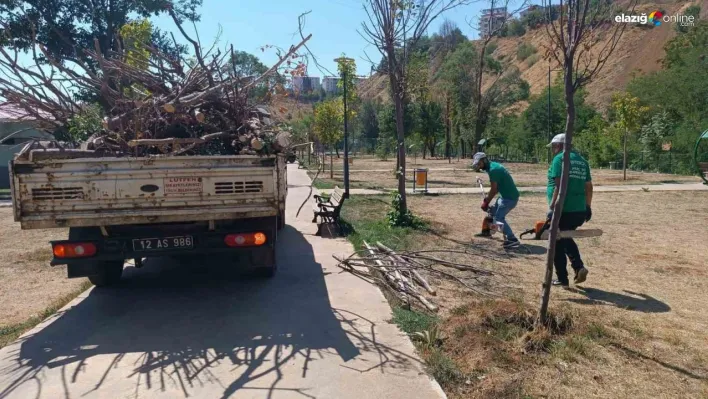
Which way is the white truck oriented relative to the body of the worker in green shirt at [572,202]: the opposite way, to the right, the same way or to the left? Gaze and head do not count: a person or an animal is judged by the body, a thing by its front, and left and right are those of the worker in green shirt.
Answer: the same way

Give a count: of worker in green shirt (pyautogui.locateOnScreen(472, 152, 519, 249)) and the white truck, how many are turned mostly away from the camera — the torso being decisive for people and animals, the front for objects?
1

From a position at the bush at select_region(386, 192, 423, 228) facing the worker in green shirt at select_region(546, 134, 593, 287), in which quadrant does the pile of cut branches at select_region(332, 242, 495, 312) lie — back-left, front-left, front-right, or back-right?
front-right

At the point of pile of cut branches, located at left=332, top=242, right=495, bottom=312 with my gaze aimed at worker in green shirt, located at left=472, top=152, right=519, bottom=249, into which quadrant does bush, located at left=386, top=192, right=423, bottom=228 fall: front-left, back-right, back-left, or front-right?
front-left

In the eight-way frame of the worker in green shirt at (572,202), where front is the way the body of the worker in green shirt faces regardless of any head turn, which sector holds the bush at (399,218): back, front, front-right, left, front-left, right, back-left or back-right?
front

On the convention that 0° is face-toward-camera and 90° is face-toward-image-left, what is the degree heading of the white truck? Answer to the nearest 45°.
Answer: approximately 180°

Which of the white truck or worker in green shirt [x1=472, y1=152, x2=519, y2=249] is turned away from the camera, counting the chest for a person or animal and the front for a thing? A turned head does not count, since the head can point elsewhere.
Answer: the white truck

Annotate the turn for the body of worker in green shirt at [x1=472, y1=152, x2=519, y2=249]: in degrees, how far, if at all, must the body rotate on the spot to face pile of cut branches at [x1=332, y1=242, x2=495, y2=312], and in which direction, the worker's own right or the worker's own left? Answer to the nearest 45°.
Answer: approximately 45° to the worker's own left

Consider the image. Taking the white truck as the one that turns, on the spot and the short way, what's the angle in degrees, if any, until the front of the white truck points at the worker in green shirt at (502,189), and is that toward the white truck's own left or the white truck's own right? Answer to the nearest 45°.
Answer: approximately 90° to the white truck's own right

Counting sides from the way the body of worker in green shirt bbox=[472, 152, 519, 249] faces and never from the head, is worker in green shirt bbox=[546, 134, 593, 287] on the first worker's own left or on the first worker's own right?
on the first worker's own left

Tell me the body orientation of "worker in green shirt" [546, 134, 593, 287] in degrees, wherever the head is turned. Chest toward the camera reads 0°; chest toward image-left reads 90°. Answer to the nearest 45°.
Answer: approximately 135°

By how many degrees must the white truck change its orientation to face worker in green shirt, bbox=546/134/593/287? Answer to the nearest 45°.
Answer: approximately 90° to its right

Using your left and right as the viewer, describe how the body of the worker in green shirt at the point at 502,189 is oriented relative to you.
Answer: facing to the left of the viewer

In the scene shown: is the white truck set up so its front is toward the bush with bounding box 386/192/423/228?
no

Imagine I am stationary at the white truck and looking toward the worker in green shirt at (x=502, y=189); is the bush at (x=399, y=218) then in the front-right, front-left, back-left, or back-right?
front-left
